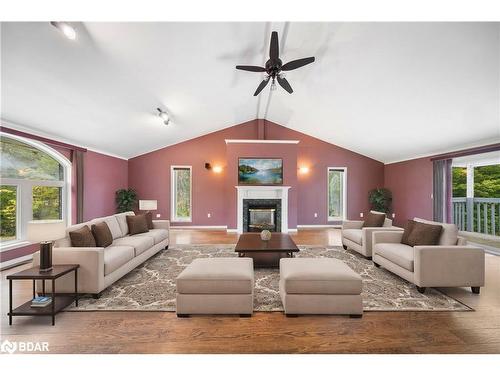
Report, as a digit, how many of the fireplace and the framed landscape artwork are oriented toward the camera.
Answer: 2

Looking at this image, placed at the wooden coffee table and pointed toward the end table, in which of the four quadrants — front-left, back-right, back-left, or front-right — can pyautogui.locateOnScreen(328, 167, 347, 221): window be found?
back-right

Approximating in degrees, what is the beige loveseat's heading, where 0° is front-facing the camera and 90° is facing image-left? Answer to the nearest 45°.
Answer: approximately 45°

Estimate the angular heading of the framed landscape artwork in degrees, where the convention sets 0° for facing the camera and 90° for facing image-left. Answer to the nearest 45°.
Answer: approximately 0°

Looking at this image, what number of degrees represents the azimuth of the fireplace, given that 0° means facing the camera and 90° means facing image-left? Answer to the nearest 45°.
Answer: approximately 0°

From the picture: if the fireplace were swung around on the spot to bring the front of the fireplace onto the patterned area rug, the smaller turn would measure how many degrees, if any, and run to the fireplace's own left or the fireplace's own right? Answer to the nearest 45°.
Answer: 0° — it already faces it

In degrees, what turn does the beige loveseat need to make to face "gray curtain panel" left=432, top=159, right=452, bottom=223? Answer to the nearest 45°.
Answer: approximately 135° to its right

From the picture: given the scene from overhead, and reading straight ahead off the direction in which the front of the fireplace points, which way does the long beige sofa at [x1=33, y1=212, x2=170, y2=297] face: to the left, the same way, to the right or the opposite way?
to the left

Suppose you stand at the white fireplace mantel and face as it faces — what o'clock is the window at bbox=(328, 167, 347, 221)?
The window is roughly at 8 o'clock from the white fireplace mantel.
